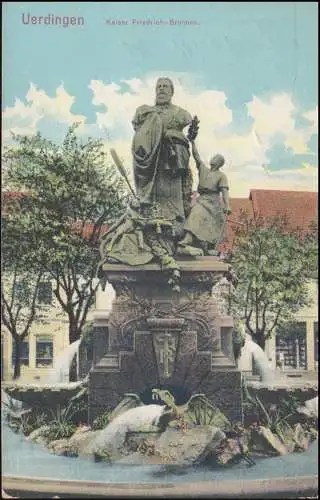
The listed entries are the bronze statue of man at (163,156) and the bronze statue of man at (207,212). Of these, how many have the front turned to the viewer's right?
0

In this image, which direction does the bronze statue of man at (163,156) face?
toward the camera

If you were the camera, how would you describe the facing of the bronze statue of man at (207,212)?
facing the viewer and to the left of the viewer
